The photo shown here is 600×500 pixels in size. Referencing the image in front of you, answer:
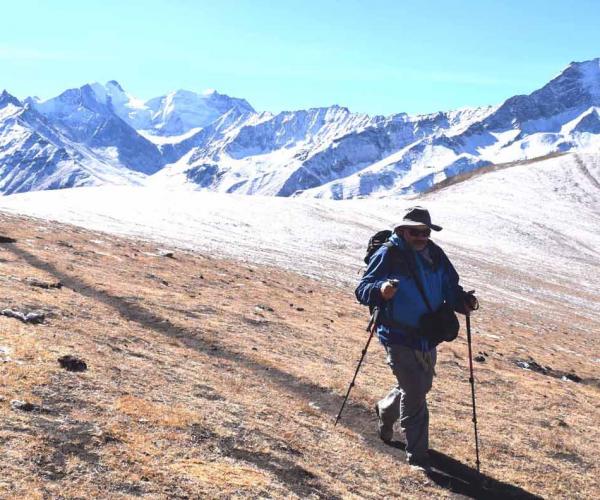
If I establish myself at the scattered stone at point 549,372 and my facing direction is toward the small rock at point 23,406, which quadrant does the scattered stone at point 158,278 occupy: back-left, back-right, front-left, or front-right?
front-right

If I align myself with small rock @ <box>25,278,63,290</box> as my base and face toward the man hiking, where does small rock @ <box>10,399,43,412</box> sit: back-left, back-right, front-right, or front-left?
front-right

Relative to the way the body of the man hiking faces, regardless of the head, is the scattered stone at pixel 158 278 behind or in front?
behind

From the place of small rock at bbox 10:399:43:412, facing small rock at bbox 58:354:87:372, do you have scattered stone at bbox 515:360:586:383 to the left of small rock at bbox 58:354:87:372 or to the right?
right

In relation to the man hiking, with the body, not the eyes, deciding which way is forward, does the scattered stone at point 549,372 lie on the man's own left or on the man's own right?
on the man's own left

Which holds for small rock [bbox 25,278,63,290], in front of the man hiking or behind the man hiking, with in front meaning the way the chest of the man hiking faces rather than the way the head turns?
behind

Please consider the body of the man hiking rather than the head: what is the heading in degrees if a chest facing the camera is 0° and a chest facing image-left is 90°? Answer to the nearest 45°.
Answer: approximately 315°

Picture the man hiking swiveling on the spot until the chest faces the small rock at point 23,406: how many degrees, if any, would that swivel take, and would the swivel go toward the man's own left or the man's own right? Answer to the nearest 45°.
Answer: approximately 90° to the man's own right

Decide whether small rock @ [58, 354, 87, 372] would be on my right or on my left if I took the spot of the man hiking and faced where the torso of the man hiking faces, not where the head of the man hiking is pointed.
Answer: on my right

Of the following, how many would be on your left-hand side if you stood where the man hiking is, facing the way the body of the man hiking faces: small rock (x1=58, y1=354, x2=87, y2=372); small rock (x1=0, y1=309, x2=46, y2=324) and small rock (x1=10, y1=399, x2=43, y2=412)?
0
